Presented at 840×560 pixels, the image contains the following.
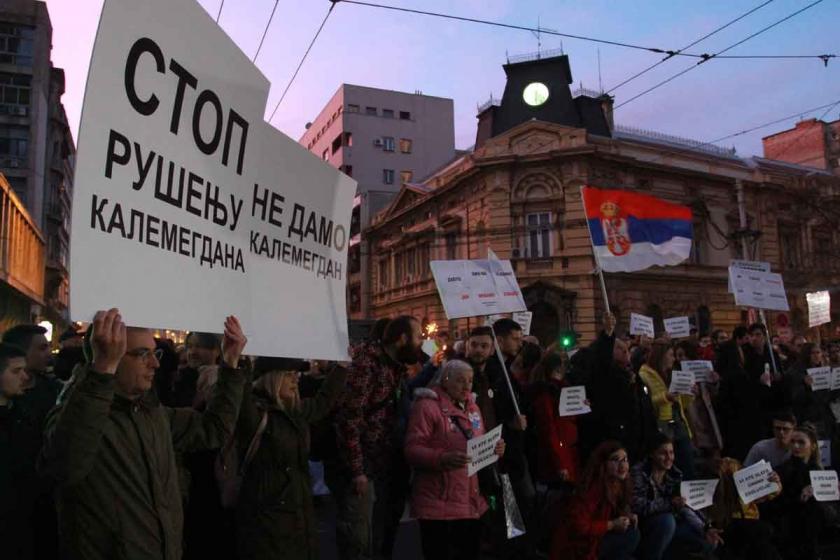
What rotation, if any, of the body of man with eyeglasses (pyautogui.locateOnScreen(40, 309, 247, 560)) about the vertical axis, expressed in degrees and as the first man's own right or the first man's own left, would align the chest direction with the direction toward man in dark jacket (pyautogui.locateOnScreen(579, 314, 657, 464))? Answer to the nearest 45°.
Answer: approximately 90° to the first man's own left

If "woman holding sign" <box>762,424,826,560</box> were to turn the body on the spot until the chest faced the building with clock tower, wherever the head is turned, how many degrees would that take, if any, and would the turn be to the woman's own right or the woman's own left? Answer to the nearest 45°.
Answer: approximately 135° to the woman's own right

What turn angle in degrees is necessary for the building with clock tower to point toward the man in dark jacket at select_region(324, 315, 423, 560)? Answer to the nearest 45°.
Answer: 0° — it already faces them

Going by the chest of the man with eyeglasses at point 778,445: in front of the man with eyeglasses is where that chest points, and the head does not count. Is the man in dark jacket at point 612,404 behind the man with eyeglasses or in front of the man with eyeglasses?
in front

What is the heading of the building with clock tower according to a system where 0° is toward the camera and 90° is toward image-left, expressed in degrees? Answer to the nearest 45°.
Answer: approximately 0°

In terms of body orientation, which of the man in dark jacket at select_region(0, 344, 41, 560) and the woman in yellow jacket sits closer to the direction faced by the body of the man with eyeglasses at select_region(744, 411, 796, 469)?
the man in dark jacket

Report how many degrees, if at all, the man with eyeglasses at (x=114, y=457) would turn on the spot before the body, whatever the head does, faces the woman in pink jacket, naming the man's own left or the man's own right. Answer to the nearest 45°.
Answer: approximately 90° to the man's own left

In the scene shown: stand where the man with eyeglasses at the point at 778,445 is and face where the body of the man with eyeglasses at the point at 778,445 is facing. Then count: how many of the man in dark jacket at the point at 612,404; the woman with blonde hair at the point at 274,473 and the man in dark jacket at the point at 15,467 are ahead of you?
3

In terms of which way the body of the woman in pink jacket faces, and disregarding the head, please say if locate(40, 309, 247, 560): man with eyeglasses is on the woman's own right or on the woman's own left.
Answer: on the woman's own right

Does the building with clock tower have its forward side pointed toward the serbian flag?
yes
